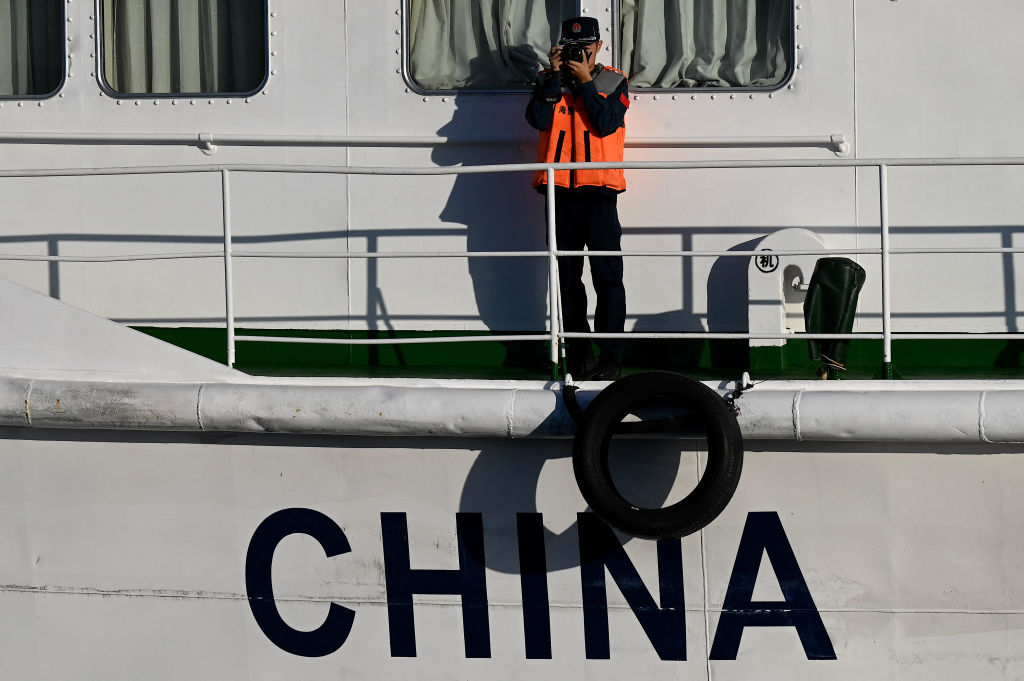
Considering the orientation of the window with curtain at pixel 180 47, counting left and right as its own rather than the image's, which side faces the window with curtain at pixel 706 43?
left

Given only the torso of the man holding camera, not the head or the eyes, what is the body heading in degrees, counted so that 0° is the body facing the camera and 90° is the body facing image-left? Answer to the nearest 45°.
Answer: approximately 0°

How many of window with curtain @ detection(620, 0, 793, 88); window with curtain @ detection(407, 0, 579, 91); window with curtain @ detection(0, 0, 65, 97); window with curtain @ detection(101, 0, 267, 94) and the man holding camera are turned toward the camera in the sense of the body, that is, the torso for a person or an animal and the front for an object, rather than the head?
5

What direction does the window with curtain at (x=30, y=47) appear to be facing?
toward the camera

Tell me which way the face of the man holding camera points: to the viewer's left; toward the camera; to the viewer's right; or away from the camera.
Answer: toward the camera

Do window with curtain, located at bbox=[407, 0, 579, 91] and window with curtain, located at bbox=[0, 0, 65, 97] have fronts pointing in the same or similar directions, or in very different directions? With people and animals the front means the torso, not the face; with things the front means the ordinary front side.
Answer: same or similar directions

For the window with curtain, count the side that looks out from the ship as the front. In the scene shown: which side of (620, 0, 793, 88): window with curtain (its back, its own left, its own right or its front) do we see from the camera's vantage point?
front

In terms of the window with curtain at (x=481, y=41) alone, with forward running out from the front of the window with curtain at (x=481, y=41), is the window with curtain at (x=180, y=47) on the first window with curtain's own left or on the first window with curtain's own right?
on the first window with curtain's own right

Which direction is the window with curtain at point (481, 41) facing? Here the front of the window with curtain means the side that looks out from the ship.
toward the camera
